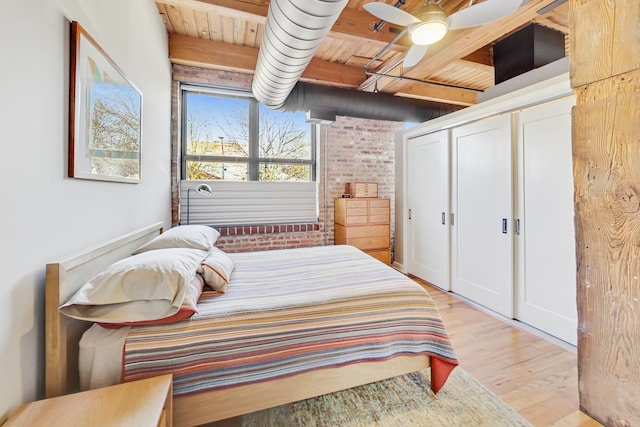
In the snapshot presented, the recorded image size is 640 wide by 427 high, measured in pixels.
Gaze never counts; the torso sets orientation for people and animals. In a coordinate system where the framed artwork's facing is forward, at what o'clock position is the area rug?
The area rug is roughly at 1 o'clock from the framed artwork.

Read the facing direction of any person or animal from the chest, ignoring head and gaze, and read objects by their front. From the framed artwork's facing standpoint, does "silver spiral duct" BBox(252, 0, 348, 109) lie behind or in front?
in front

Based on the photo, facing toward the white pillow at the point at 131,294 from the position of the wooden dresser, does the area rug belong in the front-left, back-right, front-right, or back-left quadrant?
front-left

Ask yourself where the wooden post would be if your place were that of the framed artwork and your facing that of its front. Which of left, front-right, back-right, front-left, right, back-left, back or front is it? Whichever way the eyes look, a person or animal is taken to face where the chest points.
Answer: front-right

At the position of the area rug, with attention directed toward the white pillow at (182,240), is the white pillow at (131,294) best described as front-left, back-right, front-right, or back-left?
front-left

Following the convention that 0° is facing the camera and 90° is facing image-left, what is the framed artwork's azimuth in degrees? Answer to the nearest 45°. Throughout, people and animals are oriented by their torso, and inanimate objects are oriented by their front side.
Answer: approximately 270°

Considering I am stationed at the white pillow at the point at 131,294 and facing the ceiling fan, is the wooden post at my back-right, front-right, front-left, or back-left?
front-right

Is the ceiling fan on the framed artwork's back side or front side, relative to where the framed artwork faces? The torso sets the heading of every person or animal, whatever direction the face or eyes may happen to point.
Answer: on the front side
